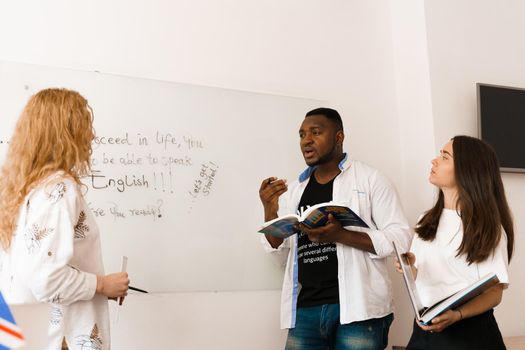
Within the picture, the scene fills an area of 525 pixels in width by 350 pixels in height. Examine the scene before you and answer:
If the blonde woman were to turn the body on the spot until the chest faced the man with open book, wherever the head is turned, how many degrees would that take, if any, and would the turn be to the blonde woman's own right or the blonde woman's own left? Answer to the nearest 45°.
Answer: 0° — they already face them

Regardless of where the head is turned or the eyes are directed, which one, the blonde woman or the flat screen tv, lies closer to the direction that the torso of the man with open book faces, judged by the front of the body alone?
the blonde woman

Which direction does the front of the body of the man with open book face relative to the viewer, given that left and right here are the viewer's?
facing the viewer and to the left of the viewer

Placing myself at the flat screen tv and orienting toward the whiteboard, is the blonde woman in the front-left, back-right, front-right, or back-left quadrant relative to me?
front-left

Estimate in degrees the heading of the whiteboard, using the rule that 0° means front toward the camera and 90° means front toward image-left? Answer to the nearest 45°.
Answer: approximately 315°

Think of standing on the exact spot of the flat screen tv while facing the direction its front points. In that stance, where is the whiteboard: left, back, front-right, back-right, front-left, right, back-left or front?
right

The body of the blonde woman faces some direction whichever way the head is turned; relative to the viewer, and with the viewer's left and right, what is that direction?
facing to the right of the viewer

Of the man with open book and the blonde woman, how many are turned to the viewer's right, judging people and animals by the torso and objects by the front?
1

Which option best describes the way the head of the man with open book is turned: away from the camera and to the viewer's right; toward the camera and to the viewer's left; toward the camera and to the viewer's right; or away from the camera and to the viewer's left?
toward the camera and to the viewer's left
